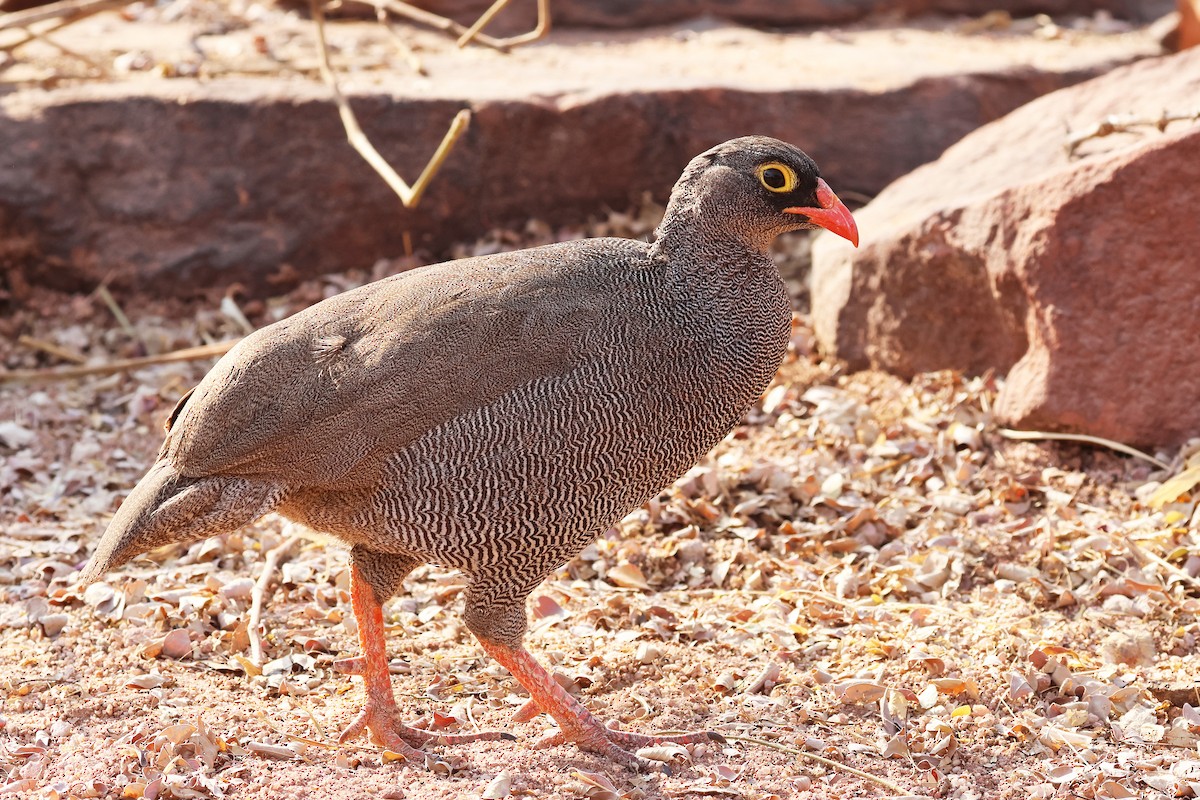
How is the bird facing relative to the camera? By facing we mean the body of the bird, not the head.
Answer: to the viewer's right

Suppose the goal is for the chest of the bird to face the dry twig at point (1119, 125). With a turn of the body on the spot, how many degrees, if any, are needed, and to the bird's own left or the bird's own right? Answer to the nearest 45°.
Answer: approximately 45° to the bird's own left

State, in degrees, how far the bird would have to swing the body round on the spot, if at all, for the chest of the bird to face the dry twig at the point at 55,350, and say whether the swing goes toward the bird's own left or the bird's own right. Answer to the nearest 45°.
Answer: approximately 135° to the bird's own left

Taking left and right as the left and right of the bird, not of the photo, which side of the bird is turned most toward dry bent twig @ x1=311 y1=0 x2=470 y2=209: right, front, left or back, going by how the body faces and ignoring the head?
left

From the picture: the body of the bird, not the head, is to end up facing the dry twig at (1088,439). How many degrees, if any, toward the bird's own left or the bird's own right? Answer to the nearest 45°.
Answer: approximately 45° to the bird's own left
